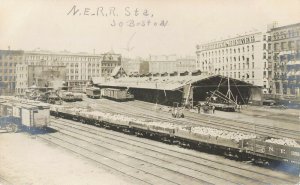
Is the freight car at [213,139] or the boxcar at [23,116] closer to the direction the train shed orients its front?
the freight car

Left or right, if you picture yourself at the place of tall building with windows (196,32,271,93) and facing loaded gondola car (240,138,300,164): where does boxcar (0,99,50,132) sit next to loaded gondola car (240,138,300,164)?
right

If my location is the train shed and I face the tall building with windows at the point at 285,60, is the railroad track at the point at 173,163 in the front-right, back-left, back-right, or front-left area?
back-right

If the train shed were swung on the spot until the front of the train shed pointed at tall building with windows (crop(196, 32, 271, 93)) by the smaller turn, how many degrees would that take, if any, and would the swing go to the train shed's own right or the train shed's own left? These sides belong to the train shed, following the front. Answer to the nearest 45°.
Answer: approximately 90° to the train shed's own left

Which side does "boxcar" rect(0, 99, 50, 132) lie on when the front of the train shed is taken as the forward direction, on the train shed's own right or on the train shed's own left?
on the train shed's own right

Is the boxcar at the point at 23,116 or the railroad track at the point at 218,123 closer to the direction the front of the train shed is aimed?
the railroad track

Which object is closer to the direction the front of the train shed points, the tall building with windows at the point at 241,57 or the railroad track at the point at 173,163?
the railroad track

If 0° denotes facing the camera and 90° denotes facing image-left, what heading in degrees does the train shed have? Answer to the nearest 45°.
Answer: approximately 315°
